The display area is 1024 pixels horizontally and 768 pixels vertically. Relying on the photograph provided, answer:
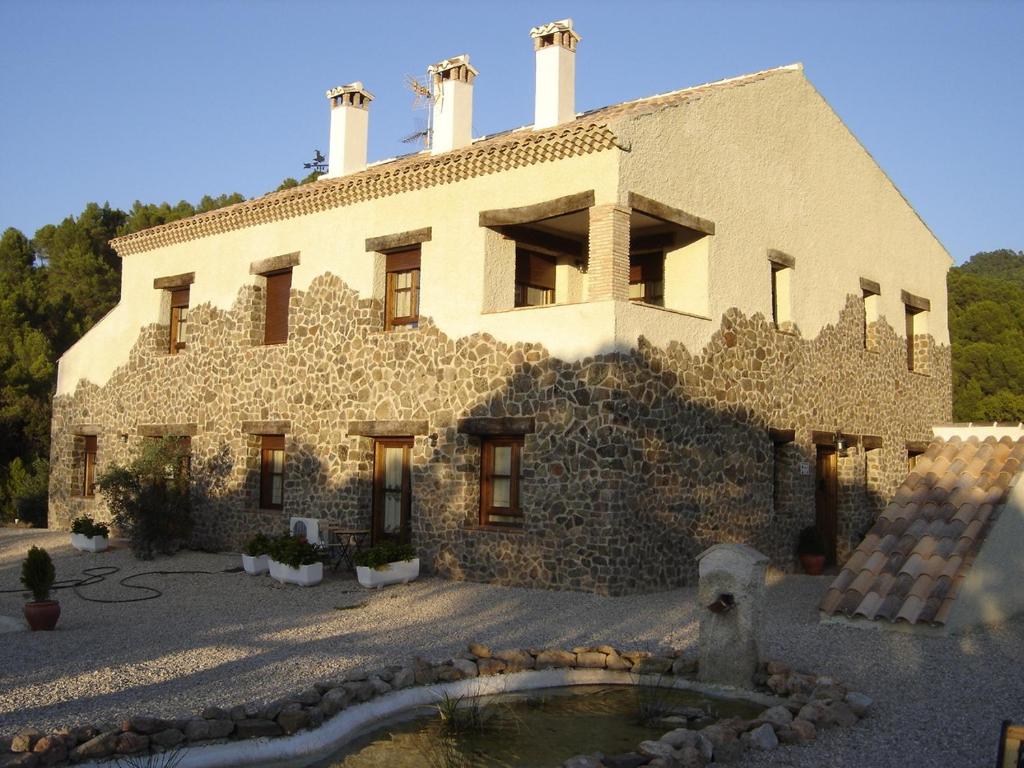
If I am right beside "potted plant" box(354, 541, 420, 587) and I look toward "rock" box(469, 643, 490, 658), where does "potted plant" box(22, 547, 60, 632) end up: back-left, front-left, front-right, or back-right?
front-right

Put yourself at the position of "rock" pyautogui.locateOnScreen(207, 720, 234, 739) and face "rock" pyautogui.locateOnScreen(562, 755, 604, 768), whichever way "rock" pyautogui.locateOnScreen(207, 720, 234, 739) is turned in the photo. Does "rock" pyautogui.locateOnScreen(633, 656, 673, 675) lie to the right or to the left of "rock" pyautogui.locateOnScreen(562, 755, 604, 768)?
left

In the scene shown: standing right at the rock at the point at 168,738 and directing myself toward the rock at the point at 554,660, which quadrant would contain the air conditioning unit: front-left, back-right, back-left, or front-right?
front-left

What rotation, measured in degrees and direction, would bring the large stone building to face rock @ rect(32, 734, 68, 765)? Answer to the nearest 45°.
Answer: approximately 45° to its left

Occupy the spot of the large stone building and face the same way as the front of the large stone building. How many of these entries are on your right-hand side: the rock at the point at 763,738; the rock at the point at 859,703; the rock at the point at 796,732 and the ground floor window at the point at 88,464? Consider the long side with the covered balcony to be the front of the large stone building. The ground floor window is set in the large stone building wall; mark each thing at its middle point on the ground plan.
1

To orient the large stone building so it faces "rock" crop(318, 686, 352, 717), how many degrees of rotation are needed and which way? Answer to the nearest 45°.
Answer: approximately 45° to its left

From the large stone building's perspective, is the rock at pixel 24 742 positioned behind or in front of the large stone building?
in front

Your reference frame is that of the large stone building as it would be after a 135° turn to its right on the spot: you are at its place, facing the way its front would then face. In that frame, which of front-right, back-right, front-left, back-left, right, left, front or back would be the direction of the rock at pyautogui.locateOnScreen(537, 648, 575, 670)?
back

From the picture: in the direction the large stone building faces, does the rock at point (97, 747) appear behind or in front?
in front

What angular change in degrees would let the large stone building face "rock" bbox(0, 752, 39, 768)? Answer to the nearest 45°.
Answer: approximately 45° to its left

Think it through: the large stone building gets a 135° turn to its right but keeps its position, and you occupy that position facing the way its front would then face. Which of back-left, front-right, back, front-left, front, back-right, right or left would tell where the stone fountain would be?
back

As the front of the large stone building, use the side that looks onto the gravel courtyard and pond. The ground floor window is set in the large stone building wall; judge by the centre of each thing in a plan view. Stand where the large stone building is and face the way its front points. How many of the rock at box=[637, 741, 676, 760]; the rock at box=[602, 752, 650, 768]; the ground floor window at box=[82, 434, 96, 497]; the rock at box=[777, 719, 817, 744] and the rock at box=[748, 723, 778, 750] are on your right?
1

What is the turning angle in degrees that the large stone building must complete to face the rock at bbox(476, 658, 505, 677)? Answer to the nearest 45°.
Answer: approximately 45° to its left

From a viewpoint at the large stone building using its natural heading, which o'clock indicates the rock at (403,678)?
The rock is roughly at 11 o'clock from the large stone building.

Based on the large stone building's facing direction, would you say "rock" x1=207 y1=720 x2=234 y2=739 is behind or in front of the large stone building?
in front

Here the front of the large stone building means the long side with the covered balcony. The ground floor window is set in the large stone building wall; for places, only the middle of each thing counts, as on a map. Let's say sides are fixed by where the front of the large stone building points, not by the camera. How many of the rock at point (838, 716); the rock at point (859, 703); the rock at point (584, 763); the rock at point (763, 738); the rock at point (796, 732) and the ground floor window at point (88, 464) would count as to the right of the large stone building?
1

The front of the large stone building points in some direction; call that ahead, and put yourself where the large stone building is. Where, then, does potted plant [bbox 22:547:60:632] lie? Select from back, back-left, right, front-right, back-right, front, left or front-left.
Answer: front

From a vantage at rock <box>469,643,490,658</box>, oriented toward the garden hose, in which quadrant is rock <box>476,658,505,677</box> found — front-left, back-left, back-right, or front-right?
back-left

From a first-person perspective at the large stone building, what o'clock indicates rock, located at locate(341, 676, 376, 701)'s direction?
The rock is roughly at 11 o'clock from the large stone building.
